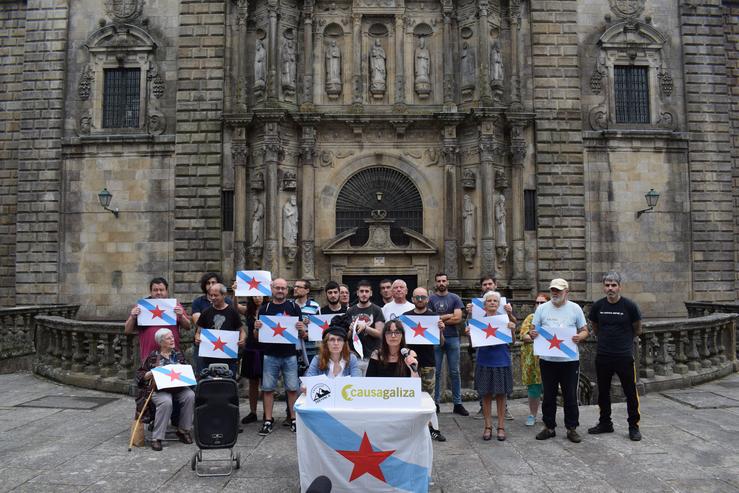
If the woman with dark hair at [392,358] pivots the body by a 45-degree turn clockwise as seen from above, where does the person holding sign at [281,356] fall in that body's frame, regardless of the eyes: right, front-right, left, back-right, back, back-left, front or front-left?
right

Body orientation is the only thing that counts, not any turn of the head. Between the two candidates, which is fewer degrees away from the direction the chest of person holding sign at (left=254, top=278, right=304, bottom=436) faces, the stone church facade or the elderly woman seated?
the elderly woman seated

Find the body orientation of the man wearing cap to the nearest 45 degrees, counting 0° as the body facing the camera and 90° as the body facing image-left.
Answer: approximately 0°

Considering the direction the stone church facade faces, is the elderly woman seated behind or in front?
in front

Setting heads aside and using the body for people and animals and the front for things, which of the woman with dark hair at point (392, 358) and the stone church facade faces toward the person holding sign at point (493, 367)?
the stone church facade

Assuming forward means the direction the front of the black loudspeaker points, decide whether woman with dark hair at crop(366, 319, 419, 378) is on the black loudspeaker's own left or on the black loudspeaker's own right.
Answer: on the black loudspeaker's own left

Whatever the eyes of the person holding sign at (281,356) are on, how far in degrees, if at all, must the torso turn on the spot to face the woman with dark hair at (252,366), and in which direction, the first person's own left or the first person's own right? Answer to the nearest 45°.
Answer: approximately 135° to the first person's own right

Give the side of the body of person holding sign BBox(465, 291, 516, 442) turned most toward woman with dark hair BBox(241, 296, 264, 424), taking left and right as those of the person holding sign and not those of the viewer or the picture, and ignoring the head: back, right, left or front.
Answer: right

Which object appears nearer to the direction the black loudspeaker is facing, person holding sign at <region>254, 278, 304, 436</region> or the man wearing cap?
the man wearing cap
